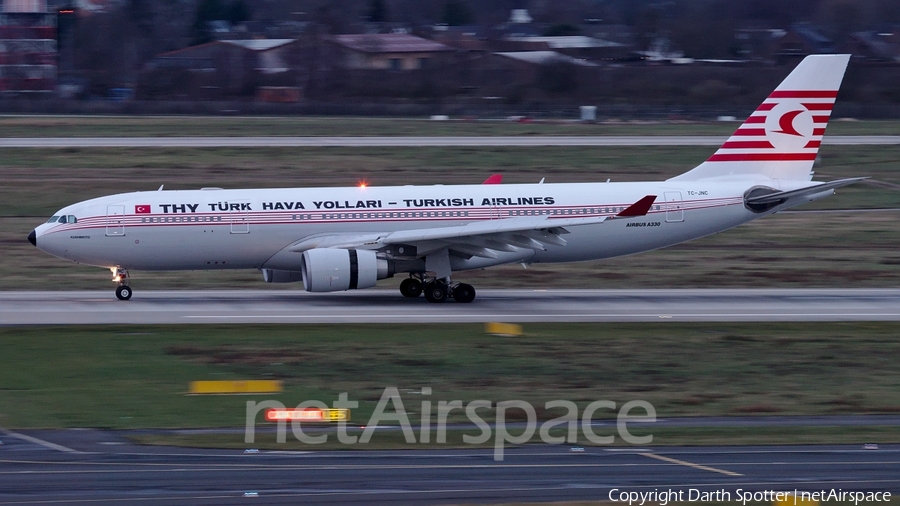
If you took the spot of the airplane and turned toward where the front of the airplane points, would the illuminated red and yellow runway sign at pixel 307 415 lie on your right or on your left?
on your left

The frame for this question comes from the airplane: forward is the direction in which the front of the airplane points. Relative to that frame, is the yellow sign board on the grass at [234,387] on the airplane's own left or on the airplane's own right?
on the airplane's own left

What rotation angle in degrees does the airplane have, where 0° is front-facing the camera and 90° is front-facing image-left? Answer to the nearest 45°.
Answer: approximately 90°

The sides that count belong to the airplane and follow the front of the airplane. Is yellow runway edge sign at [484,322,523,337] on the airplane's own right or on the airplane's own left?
on the airplane's own left

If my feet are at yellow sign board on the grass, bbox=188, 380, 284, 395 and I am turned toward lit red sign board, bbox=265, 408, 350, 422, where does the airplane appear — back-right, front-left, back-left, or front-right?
back-left
